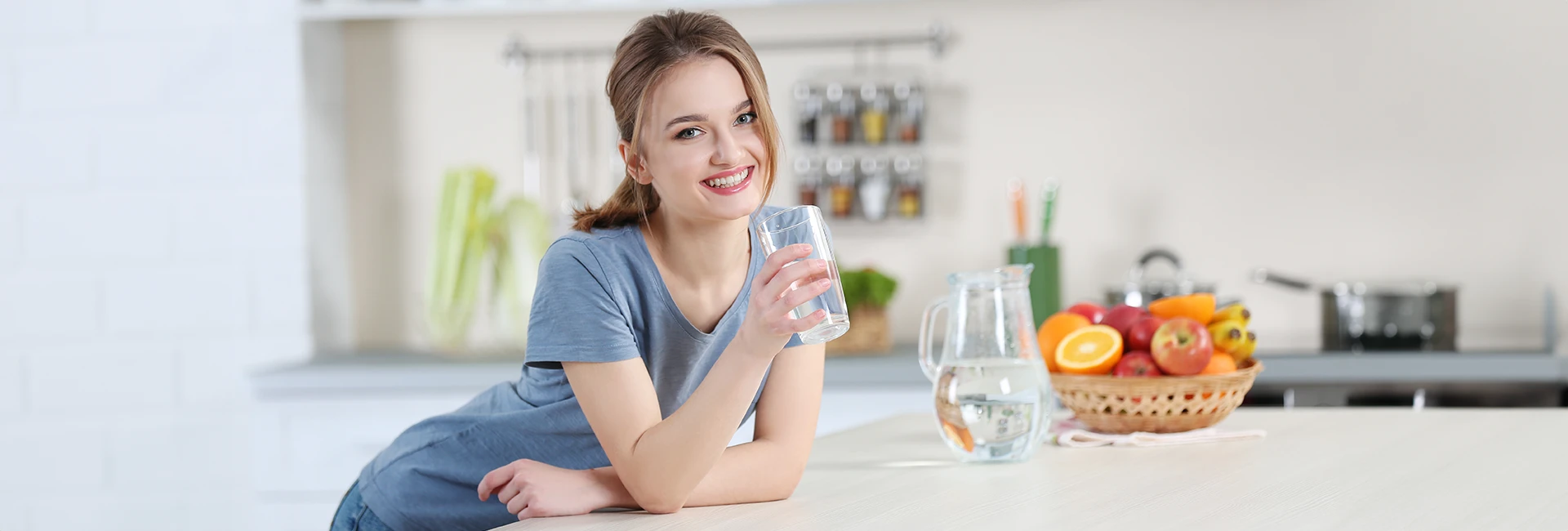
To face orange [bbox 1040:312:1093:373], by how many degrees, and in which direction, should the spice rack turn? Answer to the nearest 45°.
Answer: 0° — it already faces it

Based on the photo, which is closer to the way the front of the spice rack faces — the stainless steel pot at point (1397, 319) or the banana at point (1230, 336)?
the banana

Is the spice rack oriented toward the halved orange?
yes

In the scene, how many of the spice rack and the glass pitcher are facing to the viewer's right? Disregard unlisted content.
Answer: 1

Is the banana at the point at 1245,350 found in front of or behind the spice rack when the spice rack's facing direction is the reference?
in front

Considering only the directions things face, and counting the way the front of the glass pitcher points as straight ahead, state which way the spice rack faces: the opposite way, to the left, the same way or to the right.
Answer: to the right

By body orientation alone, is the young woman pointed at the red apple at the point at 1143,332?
no

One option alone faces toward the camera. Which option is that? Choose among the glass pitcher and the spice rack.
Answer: the spice rack

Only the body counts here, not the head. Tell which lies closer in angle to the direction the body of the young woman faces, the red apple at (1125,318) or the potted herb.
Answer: the red apple

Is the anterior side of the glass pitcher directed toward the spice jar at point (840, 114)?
no

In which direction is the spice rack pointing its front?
toward the camera

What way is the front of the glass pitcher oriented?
to the viewer's right

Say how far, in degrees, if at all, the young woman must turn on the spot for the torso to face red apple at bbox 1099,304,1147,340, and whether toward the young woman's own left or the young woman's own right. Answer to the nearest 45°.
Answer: approximately 45° to the young woman's own left
